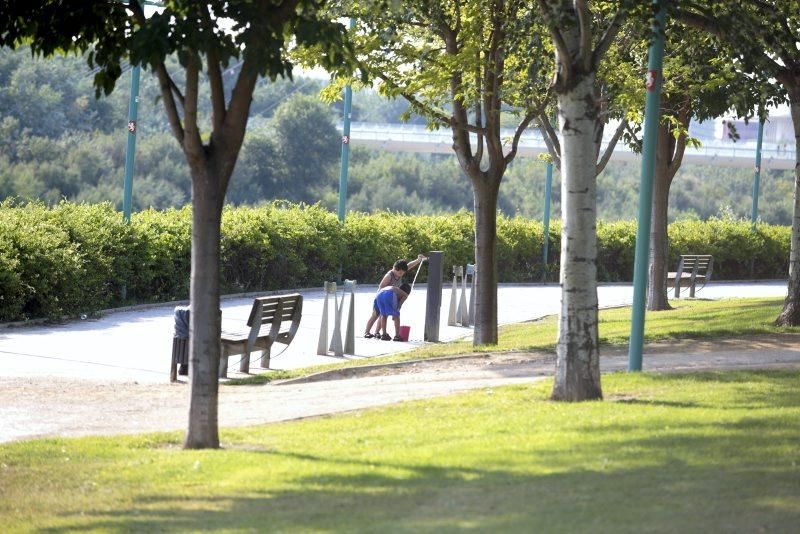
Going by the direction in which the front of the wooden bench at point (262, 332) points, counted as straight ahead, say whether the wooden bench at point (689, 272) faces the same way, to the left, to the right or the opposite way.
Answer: the same way

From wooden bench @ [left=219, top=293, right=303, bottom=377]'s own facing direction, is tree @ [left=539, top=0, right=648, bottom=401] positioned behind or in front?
behind

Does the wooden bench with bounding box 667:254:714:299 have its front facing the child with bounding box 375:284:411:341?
no

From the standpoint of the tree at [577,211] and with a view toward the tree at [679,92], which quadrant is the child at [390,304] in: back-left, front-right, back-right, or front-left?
front-left

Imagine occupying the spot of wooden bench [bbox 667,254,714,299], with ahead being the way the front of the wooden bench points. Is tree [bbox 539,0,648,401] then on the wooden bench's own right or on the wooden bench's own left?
on the wooden bench's own left

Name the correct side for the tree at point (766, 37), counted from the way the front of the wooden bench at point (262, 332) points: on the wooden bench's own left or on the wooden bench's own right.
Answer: on the wooden bench's own right

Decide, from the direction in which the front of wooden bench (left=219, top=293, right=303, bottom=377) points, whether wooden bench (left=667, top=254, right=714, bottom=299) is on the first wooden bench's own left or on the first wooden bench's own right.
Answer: on the first wooden bench's own right
